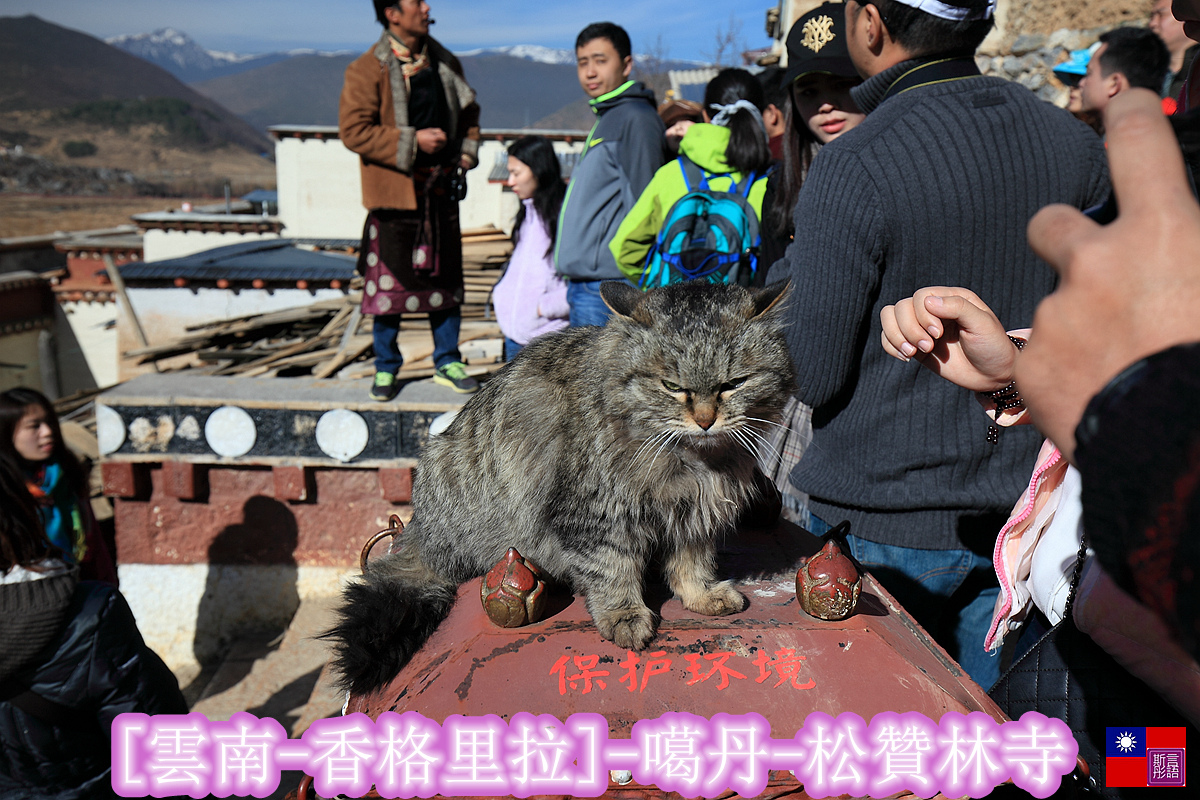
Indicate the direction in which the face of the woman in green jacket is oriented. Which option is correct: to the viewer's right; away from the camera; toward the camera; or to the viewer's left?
away from the camera

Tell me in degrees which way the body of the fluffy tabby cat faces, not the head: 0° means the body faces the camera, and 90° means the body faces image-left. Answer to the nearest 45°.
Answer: approximately 315°

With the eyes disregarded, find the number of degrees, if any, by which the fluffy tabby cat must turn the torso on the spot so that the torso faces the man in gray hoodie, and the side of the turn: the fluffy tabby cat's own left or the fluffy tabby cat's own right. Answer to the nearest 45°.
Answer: approximately 135° to the fluffy tabby cat's own left

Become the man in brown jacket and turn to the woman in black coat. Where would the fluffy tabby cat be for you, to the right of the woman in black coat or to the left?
left

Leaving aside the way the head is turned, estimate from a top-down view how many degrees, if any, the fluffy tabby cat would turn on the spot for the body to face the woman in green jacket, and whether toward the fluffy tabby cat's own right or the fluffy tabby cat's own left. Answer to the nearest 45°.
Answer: approximately 135° to the fluffy tabby cat's own left

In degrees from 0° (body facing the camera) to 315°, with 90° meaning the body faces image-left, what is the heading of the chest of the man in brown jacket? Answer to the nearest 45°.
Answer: approximately 315°

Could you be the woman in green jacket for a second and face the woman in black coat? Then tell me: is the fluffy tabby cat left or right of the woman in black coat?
left
